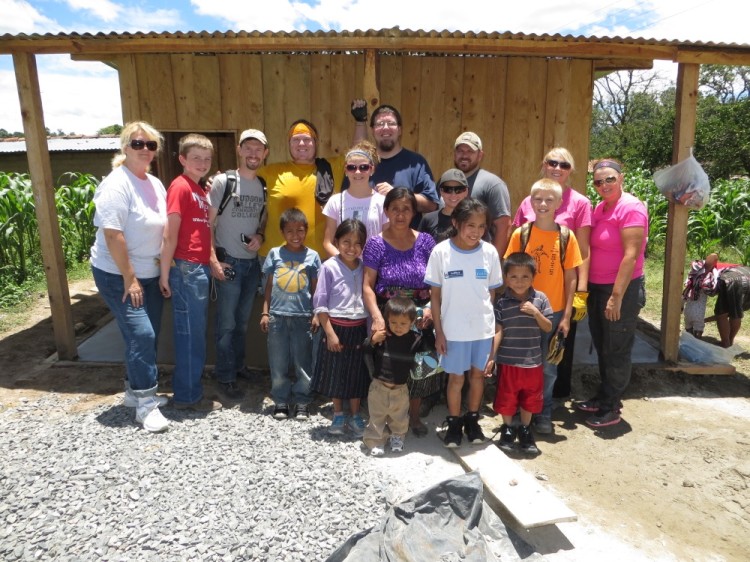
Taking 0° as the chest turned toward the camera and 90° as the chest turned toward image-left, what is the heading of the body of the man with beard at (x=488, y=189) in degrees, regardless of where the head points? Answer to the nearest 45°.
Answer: approximately 45°

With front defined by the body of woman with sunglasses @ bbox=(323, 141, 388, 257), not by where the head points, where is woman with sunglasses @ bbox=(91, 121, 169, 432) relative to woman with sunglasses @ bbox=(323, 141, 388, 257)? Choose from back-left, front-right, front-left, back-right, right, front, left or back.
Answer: right

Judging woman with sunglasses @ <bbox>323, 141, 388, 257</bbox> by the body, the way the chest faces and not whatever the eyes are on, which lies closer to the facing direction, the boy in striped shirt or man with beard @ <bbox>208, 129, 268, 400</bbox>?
the boy in striped shirt

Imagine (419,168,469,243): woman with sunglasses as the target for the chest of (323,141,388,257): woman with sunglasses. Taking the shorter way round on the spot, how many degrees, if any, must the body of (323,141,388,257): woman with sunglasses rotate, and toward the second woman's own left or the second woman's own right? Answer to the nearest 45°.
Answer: approximately 90° to the second woman's own left
